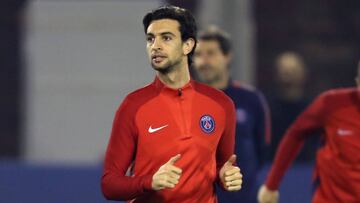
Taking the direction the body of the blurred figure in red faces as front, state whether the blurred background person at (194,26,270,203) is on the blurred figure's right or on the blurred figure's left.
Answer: on the blurred figure's right

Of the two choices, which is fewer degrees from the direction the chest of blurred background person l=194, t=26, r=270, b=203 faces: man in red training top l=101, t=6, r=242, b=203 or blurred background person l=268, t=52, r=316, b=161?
the man in red training top

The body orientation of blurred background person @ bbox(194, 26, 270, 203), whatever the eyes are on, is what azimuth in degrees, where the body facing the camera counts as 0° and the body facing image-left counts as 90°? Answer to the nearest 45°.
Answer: approximately 45°

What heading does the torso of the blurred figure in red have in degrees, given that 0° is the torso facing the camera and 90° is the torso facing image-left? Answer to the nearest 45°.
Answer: approximately 0°

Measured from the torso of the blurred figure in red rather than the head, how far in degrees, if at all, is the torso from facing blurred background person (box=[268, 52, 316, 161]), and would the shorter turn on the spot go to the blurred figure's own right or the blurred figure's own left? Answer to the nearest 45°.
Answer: approximately 180°

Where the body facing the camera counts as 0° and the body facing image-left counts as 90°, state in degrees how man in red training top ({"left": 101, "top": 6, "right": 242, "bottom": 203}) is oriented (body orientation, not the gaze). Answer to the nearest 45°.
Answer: approximately 0°
